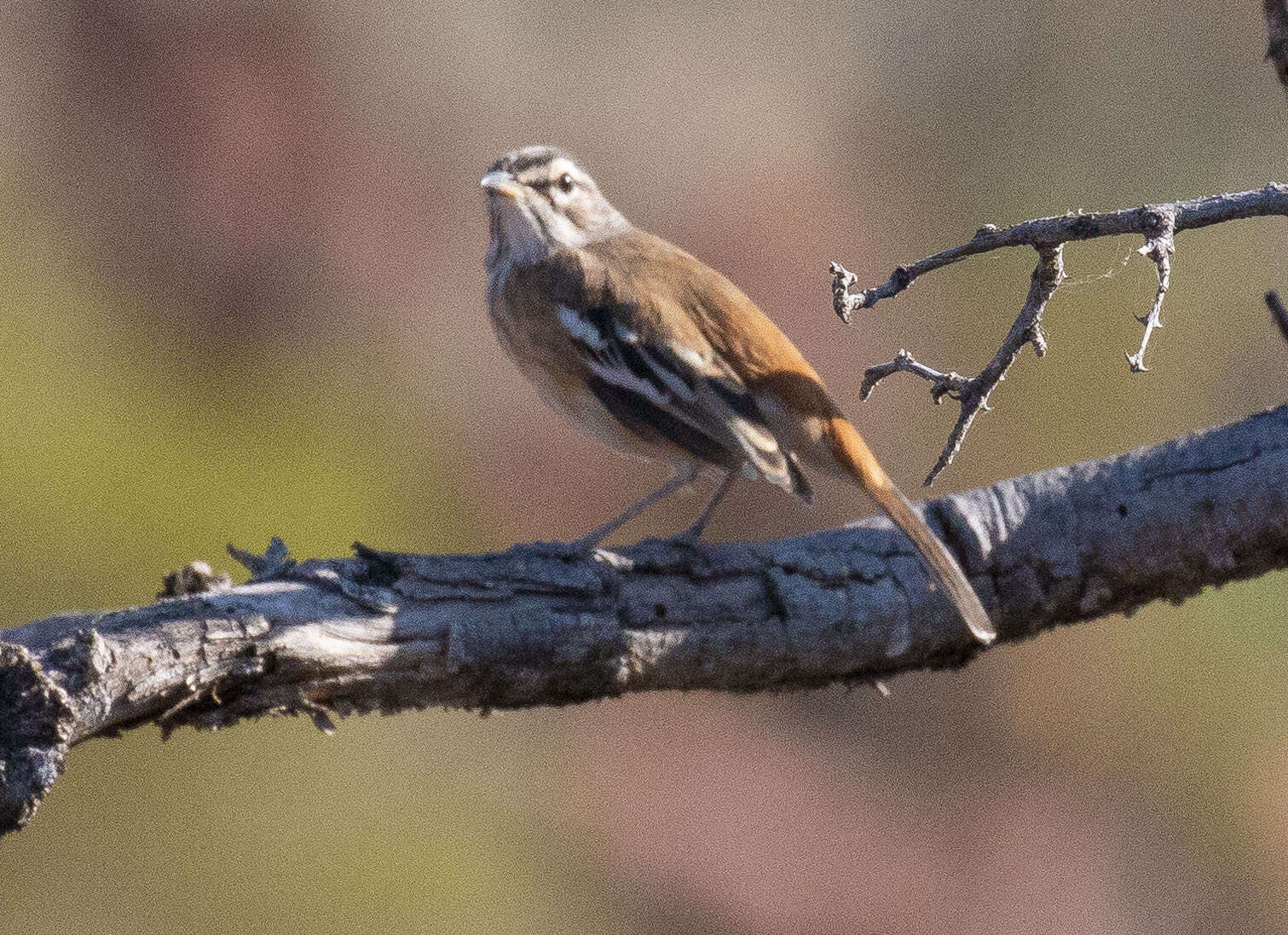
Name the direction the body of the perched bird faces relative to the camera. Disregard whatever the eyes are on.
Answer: to the viewer's left

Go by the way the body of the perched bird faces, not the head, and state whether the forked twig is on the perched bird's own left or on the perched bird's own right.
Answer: on the perched bird's own left

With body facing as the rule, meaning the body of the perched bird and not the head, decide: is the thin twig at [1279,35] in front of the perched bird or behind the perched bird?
behind

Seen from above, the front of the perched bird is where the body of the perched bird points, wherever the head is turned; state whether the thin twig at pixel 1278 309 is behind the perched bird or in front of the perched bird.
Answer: behind
